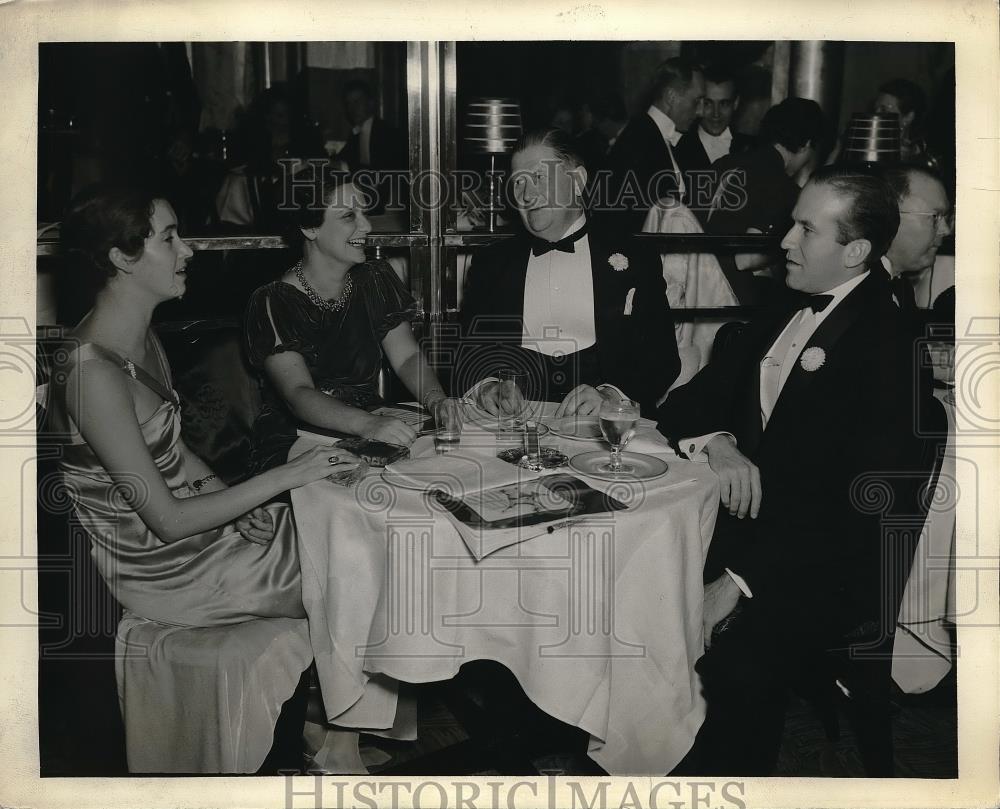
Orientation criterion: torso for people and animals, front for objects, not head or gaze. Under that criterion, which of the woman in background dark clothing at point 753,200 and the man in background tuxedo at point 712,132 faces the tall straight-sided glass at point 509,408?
the man in background tuxedo at point 712,132

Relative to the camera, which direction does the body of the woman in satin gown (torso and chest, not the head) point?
to the viewer's right

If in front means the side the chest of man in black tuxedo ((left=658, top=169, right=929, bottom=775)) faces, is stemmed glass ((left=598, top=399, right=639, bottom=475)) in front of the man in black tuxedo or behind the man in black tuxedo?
in front

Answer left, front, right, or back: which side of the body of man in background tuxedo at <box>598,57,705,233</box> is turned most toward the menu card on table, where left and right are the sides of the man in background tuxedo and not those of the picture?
right

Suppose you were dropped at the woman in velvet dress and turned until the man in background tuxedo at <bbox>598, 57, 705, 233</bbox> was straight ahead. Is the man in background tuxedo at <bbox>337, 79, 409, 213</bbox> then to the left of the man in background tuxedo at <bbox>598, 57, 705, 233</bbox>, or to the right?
left

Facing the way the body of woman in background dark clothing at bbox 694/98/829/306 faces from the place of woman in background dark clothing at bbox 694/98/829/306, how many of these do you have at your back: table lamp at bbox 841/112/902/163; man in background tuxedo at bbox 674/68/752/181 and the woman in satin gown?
1

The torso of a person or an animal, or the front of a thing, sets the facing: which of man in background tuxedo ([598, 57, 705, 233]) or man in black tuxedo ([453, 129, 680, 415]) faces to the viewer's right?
the man in background tuxedo

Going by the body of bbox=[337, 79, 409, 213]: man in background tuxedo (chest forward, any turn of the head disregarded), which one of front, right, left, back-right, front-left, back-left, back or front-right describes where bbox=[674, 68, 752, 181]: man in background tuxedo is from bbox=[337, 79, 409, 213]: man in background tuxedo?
left

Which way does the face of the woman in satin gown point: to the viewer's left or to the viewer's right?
to the viewer's right

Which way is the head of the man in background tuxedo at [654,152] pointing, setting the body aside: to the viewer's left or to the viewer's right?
to the viewer's right
